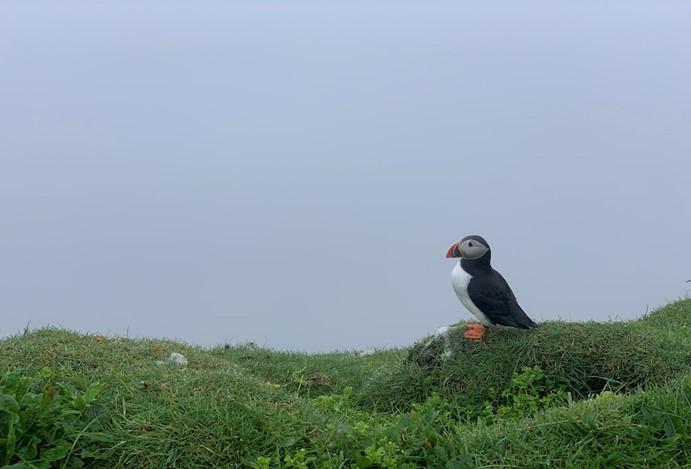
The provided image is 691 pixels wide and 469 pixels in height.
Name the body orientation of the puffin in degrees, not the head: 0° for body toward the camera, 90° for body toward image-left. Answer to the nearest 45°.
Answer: approximately 90°
